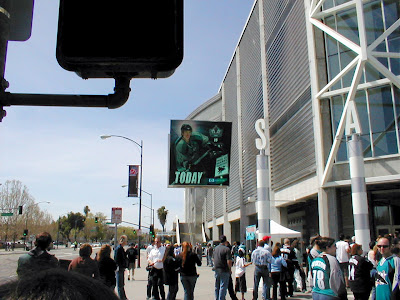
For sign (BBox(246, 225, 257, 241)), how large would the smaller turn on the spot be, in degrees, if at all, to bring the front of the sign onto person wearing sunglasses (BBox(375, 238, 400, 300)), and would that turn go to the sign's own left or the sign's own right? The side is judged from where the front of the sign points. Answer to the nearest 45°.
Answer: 0° — it already faces them

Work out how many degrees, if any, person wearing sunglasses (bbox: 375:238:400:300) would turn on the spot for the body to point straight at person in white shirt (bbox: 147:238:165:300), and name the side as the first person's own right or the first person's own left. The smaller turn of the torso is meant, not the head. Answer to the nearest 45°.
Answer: approximately 90° to the first person's own right

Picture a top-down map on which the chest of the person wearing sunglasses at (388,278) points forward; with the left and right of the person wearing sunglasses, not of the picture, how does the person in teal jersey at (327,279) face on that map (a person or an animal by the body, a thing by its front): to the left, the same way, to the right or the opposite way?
the opposite way

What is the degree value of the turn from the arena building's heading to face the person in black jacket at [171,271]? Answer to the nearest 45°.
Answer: approximately 45° to its left

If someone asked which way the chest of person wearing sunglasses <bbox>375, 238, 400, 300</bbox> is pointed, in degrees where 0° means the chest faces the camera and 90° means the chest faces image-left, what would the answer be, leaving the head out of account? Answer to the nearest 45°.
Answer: approximately 45°

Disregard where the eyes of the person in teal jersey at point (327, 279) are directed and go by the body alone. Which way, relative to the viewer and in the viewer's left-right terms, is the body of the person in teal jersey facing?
facing away from the viewer and to the right of the viewer
